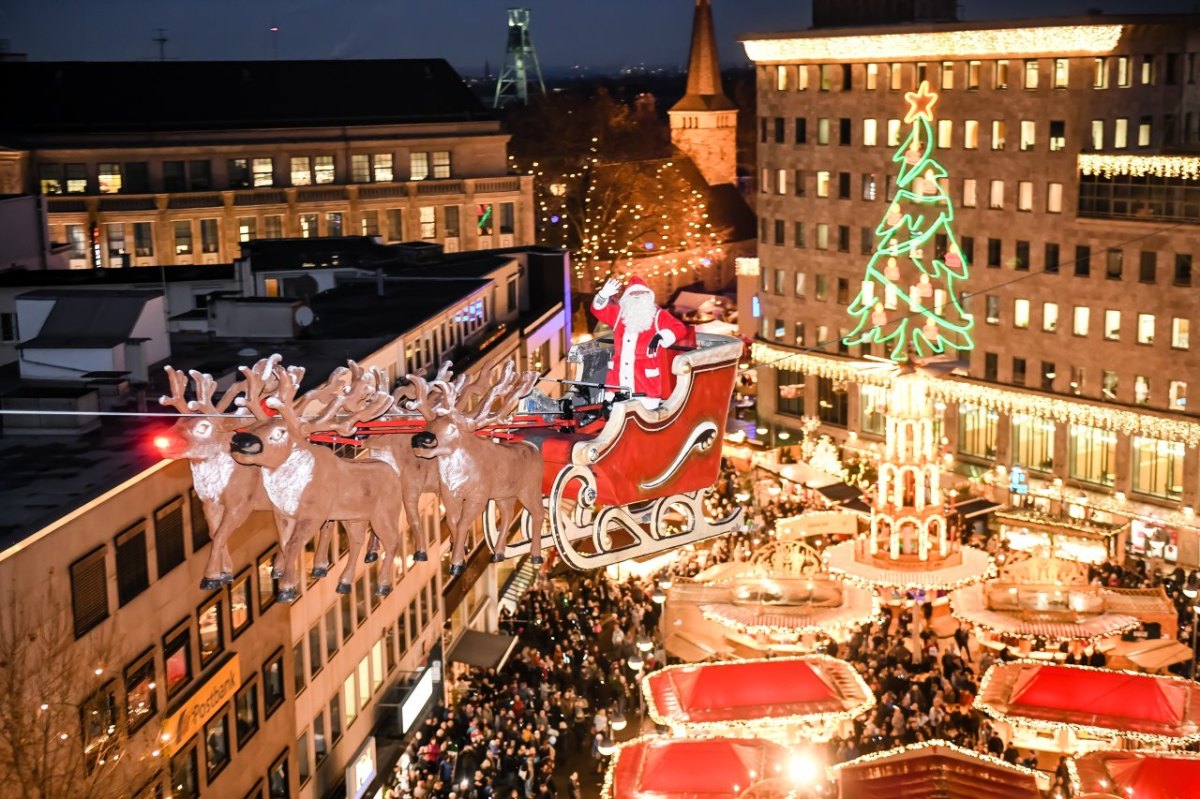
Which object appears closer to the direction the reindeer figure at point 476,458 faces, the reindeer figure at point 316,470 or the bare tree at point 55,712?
the reindeer figure

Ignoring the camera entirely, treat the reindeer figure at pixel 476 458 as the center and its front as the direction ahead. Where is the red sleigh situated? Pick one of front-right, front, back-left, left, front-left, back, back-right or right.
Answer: back

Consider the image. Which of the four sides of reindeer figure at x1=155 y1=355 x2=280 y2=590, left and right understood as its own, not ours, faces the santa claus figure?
back

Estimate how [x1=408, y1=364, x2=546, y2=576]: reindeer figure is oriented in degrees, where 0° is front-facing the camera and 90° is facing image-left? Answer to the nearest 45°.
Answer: approximately 45°

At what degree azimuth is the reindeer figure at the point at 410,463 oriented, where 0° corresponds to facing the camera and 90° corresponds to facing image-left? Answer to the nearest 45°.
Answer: approximately 45°

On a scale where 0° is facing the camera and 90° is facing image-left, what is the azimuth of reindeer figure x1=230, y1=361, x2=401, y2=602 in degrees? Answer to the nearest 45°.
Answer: approximately 45°

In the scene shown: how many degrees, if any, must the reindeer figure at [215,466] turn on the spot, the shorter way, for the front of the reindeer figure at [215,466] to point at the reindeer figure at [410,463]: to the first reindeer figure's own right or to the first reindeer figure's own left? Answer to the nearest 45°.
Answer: approximately 135° to the first reindeer figure's own left
